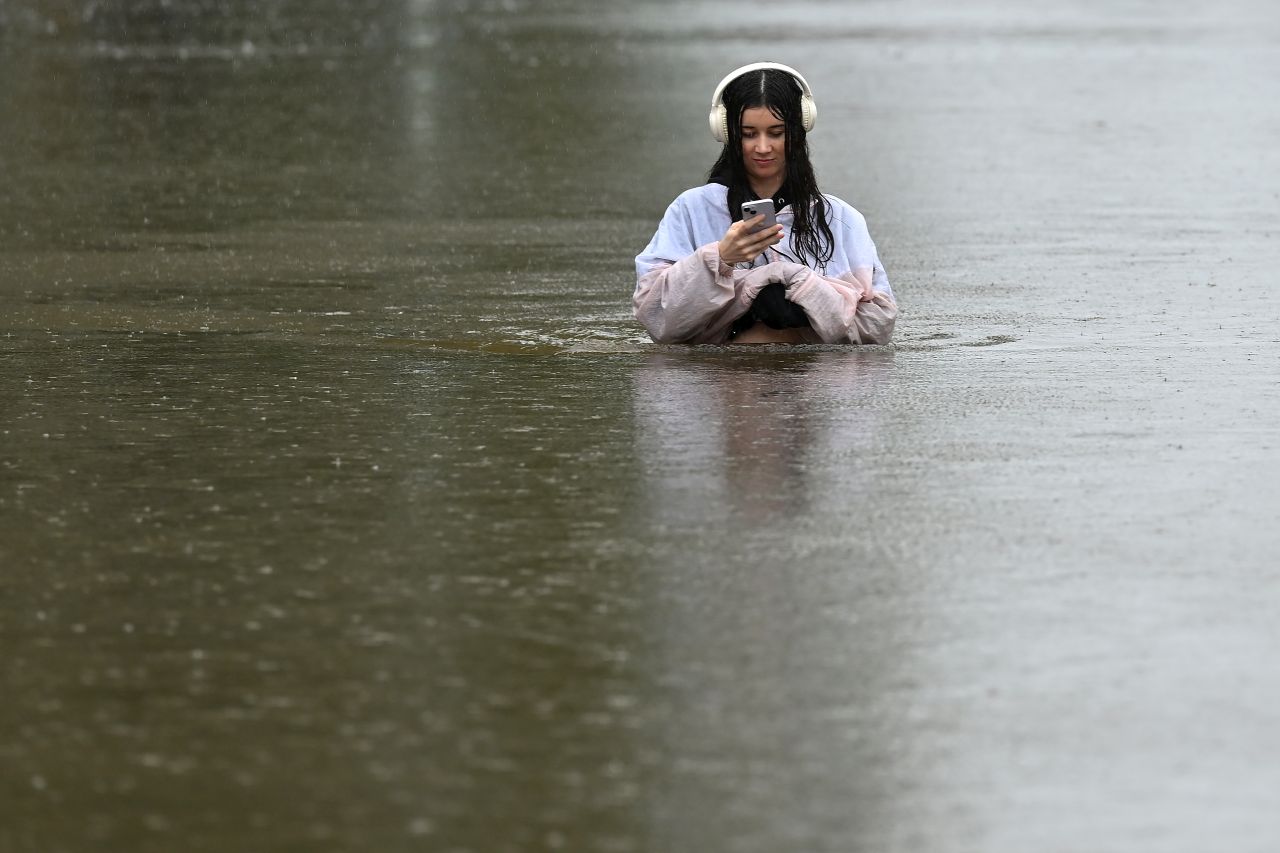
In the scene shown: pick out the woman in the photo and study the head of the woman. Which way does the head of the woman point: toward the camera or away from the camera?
toward the camera

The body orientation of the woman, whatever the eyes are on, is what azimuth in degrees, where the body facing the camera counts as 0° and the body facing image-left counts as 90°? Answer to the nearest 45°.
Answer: approximately 0°
